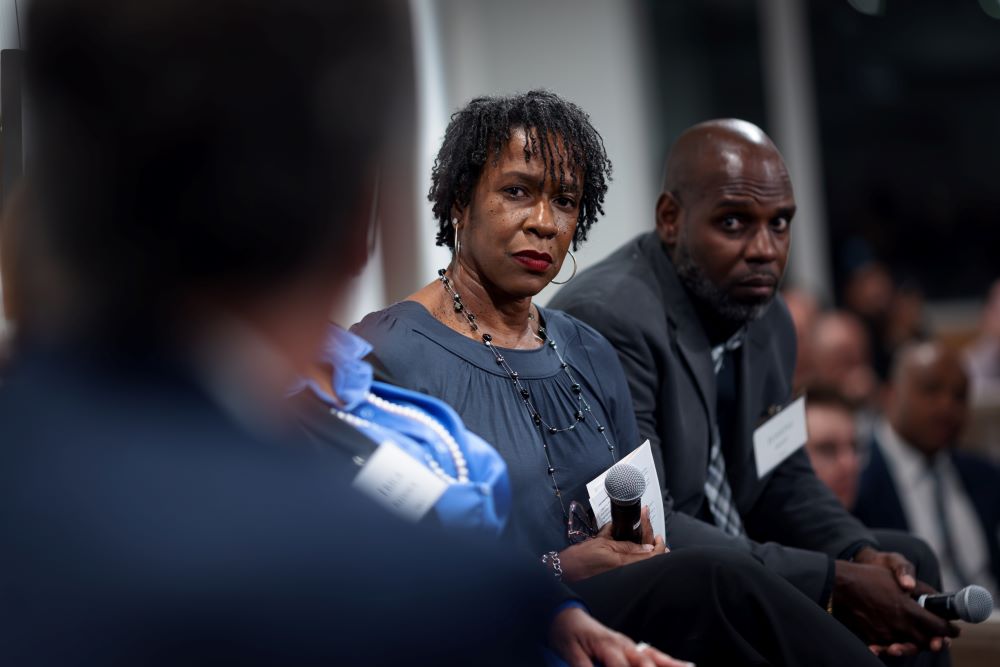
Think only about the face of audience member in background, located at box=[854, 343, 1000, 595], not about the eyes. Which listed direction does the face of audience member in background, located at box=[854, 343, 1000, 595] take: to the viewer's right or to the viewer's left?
to the viewer's left

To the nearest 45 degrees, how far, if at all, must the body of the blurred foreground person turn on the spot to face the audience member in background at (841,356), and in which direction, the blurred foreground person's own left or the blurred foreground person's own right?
0° — they already face them

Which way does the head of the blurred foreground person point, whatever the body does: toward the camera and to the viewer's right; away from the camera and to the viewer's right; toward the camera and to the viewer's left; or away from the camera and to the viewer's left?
away from the camera and to the viewer's right

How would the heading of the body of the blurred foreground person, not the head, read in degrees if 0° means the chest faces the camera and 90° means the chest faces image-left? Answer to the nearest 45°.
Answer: approximately 225°
